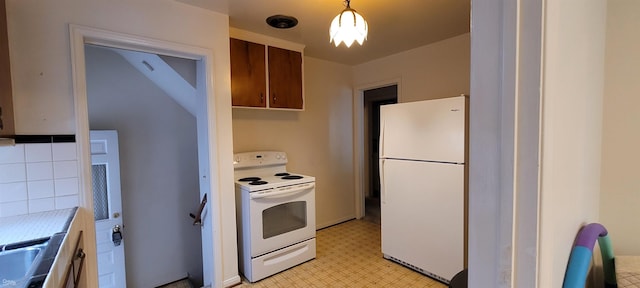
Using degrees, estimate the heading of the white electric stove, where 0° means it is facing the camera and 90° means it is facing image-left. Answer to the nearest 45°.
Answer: approximately 315°

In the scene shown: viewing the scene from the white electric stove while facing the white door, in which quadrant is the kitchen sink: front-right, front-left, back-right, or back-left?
front-left

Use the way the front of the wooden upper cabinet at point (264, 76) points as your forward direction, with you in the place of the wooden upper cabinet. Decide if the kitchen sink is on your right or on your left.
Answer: on your right

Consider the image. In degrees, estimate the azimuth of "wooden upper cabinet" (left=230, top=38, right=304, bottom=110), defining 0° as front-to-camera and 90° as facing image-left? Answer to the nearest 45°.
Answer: approximately 315°

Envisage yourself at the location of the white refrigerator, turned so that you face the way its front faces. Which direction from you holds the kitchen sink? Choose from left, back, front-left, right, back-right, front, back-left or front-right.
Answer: front

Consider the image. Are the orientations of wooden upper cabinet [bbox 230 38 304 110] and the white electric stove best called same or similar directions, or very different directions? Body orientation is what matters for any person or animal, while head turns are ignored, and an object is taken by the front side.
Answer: same or similar directions

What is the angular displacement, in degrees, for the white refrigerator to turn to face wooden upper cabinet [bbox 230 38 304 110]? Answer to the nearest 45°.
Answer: approximately 45° to its right

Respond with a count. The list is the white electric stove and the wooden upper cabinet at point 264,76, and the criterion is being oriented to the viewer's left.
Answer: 0

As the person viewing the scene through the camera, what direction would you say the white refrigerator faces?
facing the viewer and to the left of the viewer

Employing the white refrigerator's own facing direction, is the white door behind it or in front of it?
in front

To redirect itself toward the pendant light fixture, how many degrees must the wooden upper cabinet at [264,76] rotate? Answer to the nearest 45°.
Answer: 0° — it already faces it

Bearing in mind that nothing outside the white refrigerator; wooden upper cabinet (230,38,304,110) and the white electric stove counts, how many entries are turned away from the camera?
0
